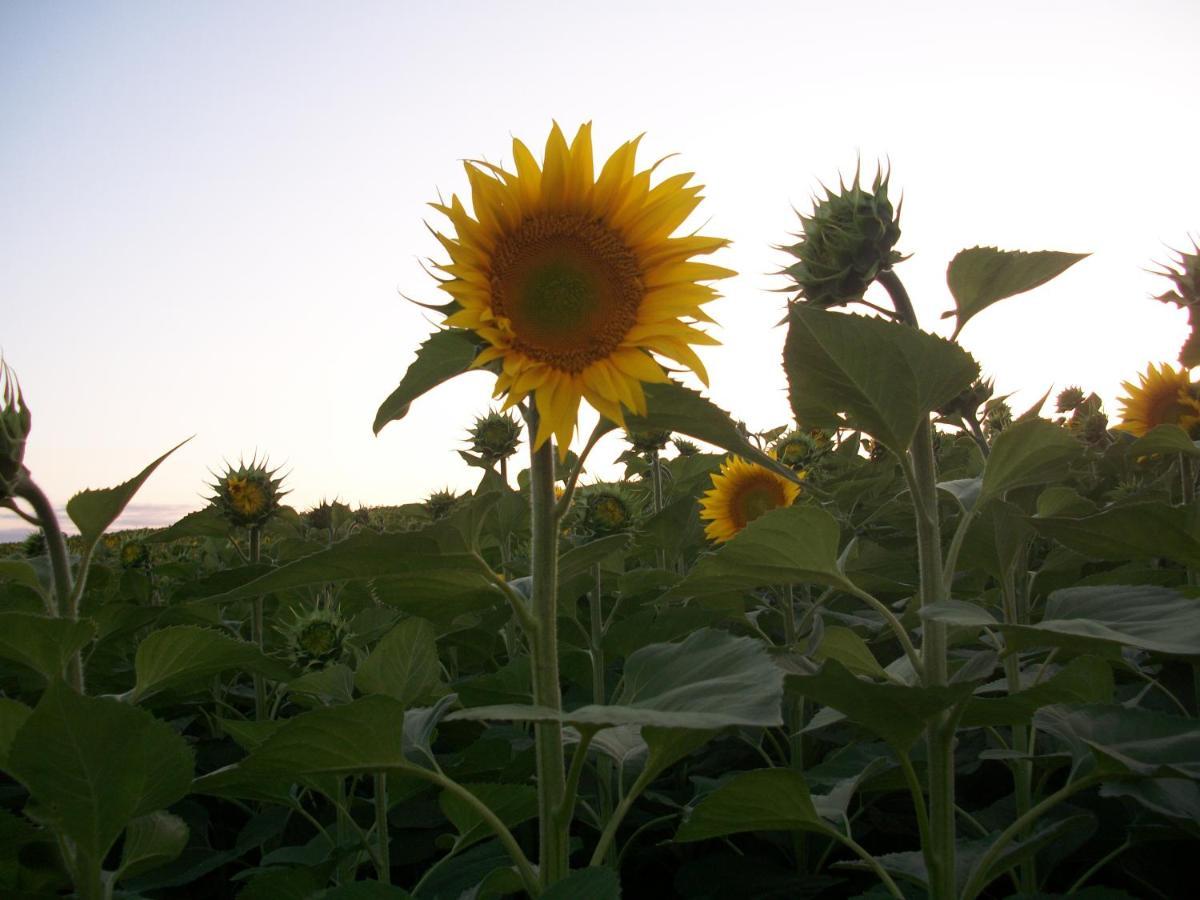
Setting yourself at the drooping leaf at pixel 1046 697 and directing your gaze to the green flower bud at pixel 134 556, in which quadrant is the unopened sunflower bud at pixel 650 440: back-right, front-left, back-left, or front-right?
front-right

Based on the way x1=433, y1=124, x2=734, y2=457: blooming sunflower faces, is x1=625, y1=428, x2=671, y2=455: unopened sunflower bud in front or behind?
behind

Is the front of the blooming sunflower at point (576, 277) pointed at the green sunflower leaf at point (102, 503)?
no

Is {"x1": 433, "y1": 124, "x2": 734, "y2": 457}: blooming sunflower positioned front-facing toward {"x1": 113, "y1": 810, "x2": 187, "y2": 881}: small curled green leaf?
no

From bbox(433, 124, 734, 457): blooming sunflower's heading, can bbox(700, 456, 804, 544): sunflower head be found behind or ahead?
behind

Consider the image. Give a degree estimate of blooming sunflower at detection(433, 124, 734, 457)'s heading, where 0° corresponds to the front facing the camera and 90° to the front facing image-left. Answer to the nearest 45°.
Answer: approximately 0°

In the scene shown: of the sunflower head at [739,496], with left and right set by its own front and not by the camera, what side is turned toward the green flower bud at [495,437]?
right

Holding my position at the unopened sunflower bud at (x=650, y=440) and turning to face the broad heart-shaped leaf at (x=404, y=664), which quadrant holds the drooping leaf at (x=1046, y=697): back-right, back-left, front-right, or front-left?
front-left

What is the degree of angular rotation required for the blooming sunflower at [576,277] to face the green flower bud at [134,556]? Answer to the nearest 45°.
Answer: approximately 135° to its right

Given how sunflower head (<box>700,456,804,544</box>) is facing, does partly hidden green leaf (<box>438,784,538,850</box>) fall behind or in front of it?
in front

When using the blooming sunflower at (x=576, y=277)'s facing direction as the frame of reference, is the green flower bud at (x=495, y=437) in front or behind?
behind

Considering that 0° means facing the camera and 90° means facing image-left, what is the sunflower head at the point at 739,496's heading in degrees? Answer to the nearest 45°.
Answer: approximately 0°

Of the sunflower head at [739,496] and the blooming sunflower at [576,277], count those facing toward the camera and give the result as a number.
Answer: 2

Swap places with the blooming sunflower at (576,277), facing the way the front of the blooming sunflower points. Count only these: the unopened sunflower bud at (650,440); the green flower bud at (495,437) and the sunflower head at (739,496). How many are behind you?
3

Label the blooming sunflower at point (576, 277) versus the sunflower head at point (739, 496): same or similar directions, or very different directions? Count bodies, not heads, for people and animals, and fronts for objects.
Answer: same or similar directions
